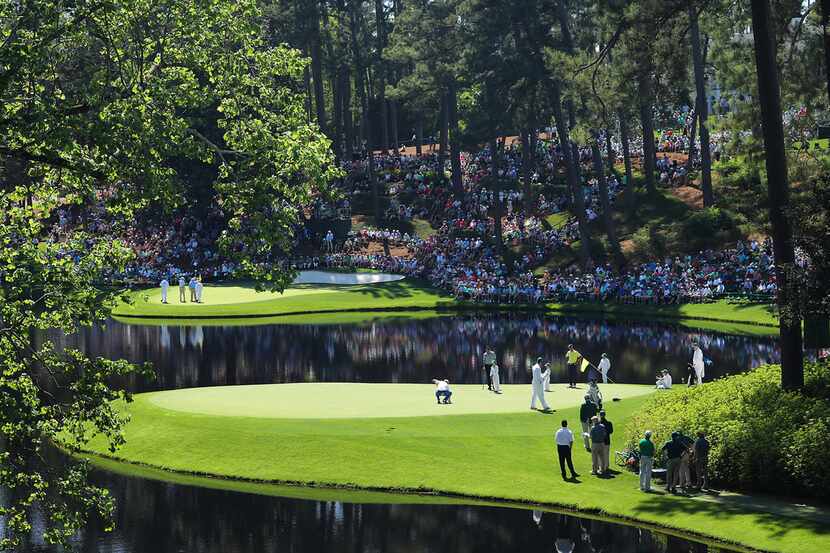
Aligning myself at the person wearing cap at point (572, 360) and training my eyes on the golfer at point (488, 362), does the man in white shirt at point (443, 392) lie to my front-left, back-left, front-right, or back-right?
front-left

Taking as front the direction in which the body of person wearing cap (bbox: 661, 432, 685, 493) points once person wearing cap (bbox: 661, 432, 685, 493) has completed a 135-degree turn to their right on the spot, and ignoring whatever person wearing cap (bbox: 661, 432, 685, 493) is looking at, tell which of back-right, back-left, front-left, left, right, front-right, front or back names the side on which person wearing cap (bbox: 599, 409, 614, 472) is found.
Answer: back

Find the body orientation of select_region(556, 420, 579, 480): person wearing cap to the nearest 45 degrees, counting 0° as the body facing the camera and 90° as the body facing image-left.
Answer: approximately 180°

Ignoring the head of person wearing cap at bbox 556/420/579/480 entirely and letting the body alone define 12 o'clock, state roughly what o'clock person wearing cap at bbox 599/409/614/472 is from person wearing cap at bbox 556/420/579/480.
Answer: person wearing cap at bbox 599/409/614/472 is roughly at 2 o'clock from person wearing cap at bbox 556/420/579/480.

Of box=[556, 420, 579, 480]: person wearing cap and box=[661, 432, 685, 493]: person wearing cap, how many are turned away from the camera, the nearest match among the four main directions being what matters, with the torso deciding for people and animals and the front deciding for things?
2

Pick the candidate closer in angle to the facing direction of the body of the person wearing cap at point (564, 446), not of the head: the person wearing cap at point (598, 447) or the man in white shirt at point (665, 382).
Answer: the man in white shirt

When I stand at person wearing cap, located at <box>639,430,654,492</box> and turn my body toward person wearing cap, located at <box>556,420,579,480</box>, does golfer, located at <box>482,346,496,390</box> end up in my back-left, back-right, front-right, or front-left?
front-right

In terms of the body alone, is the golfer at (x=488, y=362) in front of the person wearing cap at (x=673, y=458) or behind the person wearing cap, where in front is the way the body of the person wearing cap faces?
in front

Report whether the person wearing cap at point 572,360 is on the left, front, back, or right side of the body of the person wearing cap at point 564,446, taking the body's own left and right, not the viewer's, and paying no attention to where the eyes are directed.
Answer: front

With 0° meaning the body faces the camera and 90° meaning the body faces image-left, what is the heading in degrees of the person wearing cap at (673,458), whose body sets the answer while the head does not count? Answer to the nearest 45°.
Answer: approximately 180°

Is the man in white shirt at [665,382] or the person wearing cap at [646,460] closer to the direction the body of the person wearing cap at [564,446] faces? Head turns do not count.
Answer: the man in white shirt

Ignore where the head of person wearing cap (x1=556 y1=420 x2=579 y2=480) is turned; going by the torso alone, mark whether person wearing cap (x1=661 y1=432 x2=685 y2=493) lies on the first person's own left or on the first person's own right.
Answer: on the first person's own right

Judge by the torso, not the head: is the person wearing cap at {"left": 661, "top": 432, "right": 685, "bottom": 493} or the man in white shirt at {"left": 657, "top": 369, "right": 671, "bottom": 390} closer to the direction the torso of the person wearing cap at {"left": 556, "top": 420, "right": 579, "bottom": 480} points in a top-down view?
the man in white shirt

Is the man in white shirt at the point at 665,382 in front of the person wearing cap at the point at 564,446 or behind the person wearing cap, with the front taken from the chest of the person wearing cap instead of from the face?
in front
